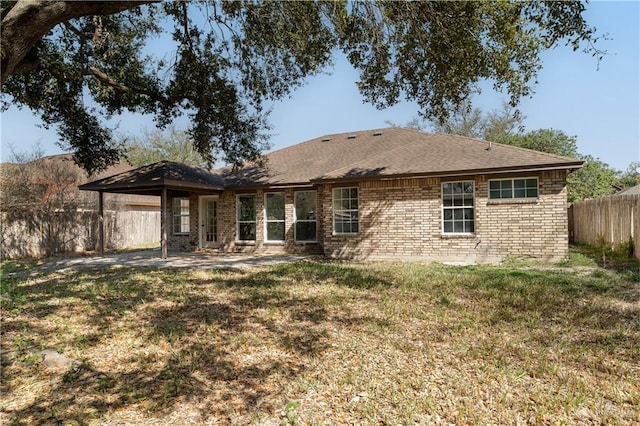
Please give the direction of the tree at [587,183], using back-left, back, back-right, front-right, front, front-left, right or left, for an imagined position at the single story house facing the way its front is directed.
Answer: front-right

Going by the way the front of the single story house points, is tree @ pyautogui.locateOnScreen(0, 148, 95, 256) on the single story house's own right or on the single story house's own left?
on the single story house's own left

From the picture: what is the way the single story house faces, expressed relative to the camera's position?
facing away from the viewer

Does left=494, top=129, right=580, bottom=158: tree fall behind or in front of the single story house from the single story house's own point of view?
in front

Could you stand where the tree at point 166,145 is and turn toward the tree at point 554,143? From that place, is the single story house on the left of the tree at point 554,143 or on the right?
right

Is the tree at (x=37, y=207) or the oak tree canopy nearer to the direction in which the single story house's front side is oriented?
the tree

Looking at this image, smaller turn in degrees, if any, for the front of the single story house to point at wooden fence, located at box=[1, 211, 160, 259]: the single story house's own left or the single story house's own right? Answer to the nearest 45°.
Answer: approximately 90° to the single story house's own left

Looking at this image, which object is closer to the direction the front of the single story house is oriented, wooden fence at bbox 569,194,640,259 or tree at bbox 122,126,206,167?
the tree

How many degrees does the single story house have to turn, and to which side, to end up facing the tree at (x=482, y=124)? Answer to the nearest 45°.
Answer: approximately 45° to its right

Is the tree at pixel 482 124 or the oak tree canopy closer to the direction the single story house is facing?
the tree

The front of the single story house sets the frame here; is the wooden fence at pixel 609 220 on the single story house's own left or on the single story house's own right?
on the single story house's own right
